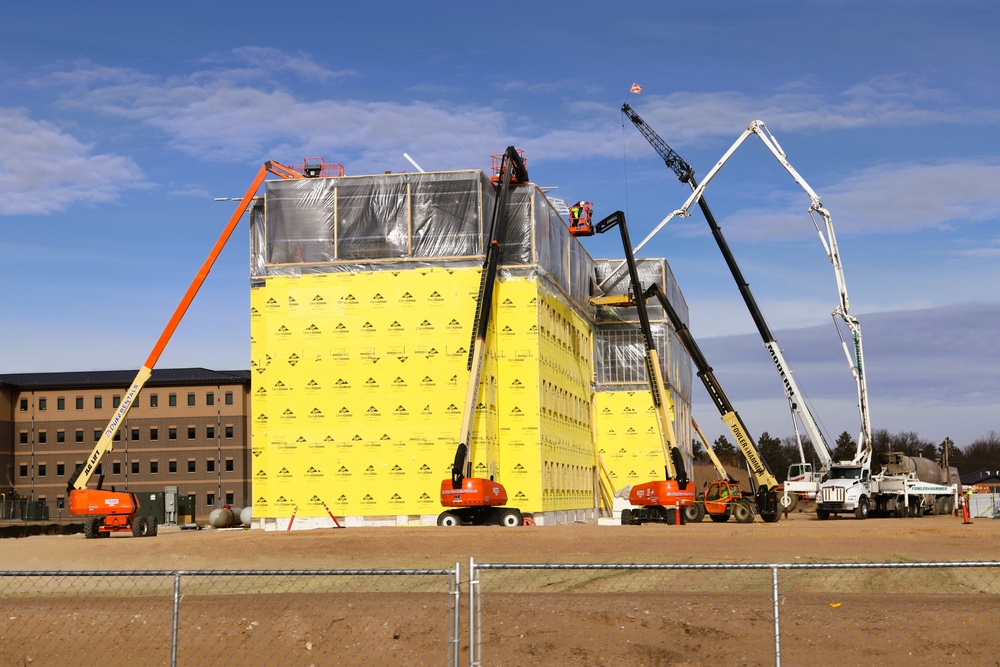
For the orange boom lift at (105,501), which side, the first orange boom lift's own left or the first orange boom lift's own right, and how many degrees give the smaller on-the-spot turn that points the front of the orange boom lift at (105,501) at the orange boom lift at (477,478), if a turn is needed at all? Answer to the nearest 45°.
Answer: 0° — it already faces it

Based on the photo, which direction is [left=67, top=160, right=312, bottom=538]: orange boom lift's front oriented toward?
to the viewer's right

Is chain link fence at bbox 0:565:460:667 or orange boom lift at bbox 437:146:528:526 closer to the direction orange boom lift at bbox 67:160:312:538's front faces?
the orange boom lift

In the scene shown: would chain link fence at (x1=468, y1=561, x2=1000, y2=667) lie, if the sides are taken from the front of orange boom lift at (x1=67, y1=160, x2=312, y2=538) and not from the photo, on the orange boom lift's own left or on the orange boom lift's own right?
on the orange boom lift's own right

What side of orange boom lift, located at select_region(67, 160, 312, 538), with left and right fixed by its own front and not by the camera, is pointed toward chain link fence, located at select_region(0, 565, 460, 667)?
right

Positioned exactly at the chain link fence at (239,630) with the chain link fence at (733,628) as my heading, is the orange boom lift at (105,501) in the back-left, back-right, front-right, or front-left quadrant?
back-left

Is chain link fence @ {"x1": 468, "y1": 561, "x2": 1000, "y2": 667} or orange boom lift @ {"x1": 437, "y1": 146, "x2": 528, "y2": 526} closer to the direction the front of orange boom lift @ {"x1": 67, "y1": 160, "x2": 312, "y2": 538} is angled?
the orange boom lift
